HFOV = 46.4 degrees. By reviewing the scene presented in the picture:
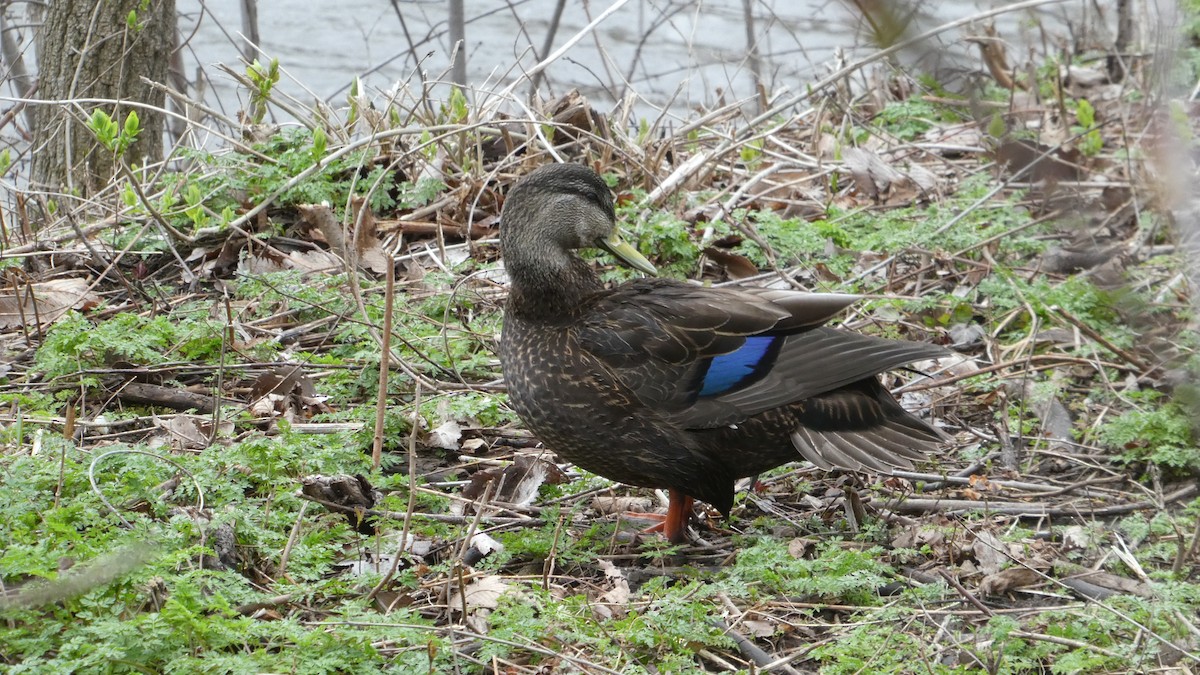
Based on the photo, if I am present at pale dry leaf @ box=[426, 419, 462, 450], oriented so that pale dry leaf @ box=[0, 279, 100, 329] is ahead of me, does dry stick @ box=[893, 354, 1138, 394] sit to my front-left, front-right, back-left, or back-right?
back-right

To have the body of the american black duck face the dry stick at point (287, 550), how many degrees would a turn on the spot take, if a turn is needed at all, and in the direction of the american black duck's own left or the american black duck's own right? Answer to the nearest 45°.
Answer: approximately 45° to the american black duck's own left

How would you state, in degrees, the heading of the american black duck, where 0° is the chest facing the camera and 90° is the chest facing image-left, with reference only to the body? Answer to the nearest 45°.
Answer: approximately 90°

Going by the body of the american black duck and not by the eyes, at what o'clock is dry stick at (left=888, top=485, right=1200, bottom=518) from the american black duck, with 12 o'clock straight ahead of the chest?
The dry stick is roughly at 6 o'clock from the american black duck.

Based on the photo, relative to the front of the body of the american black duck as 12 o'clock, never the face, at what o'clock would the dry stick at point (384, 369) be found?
The dry stick is roughly at 1 o'clock from the american black duck.

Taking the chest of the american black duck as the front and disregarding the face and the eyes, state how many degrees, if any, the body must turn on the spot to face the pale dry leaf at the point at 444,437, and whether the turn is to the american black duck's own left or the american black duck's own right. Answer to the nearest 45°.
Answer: approximately 45° to the american black duck's own right

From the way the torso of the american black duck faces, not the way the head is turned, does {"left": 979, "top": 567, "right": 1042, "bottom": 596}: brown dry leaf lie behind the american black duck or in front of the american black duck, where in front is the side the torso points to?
behind

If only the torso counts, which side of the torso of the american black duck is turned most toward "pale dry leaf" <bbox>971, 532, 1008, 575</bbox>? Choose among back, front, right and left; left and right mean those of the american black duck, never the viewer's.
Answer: back

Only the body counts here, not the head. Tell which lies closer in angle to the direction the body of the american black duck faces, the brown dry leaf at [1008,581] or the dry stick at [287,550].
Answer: the dry stick

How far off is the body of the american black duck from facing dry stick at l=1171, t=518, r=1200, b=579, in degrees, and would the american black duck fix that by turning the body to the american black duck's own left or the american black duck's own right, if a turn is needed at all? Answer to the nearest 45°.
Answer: approximately 180°

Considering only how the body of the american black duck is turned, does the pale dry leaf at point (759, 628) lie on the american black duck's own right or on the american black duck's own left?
on the american black duck's own left
